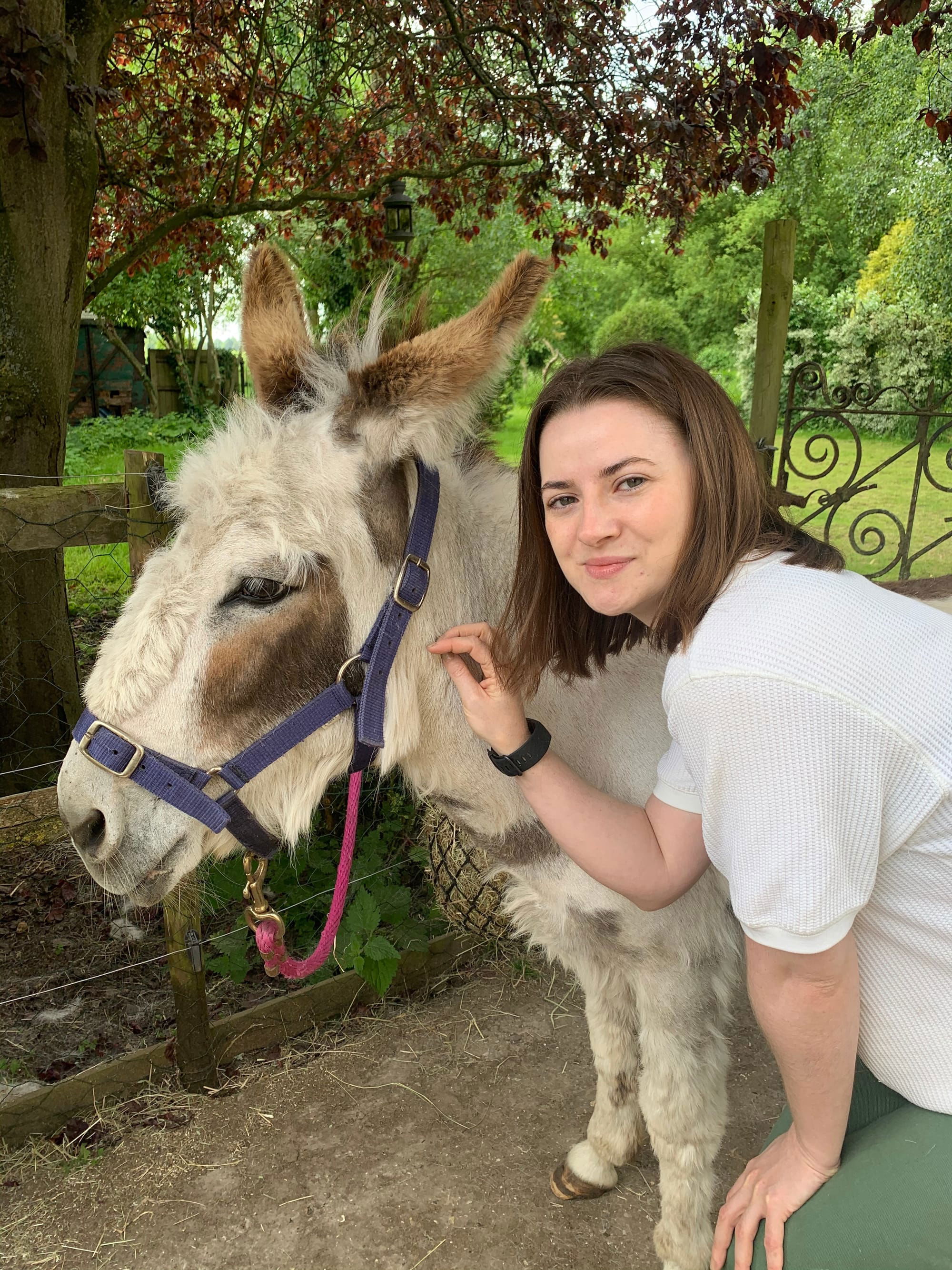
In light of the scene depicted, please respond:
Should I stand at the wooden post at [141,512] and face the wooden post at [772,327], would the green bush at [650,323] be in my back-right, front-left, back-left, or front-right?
front-left

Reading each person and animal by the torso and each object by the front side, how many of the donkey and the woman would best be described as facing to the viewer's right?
0

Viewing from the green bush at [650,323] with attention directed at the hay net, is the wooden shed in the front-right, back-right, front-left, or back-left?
front-right

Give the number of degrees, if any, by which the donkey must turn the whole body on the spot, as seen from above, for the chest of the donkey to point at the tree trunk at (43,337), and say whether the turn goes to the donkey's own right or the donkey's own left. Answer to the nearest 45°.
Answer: approximately 90° to the donkey's own right

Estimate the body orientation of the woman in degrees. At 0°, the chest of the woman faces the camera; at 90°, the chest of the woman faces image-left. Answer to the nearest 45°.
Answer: approximately 90°

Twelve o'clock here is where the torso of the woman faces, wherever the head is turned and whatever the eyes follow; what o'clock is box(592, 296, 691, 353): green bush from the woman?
The green bush is roughly at 3 o'clock from the woman.

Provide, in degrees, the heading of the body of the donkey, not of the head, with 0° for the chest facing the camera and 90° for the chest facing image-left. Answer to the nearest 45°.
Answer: approximately 45°

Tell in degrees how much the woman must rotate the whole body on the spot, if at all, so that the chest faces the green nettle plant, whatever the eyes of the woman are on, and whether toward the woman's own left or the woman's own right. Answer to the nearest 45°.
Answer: approximately 45° to the woman's own right
